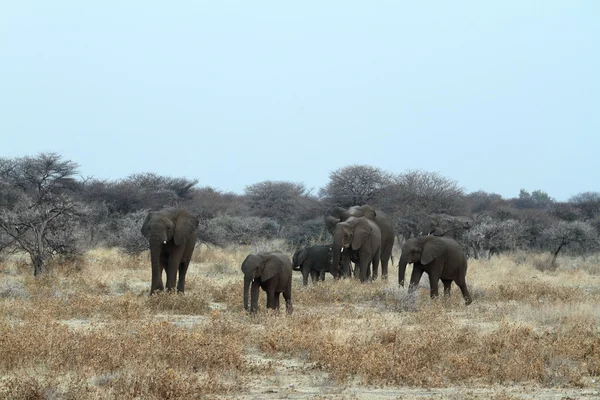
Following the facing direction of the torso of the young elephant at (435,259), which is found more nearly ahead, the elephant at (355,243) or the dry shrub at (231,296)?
the dry shrub

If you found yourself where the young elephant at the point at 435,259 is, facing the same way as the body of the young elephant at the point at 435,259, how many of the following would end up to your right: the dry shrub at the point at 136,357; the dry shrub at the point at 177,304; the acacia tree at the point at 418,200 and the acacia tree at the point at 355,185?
2

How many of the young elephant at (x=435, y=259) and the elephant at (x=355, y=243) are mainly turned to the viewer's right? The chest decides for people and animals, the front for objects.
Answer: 0

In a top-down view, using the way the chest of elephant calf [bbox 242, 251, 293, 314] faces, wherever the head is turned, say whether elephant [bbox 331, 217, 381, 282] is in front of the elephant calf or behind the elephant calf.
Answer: behind

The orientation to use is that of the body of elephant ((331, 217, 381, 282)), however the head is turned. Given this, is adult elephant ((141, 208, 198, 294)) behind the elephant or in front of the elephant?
in front

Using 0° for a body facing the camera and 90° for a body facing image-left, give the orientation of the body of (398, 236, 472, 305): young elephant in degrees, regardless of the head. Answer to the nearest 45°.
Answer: approximately 90°

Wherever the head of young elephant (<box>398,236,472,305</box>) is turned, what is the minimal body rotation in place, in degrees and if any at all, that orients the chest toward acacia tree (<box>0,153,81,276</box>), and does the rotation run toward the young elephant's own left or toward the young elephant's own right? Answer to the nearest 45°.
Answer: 0° — it already faces it

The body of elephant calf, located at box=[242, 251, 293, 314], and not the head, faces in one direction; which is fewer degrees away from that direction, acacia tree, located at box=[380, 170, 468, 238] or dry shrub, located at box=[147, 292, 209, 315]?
the dry shrub

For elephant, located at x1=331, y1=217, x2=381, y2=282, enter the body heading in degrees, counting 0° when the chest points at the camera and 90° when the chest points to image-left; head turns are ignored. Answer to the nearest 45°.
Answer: approximately 45°

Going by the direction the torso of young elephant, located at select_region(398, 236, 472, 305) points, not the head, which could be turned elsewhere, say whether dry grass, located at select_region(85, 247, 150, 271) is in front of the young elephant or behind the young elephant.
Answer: in front
